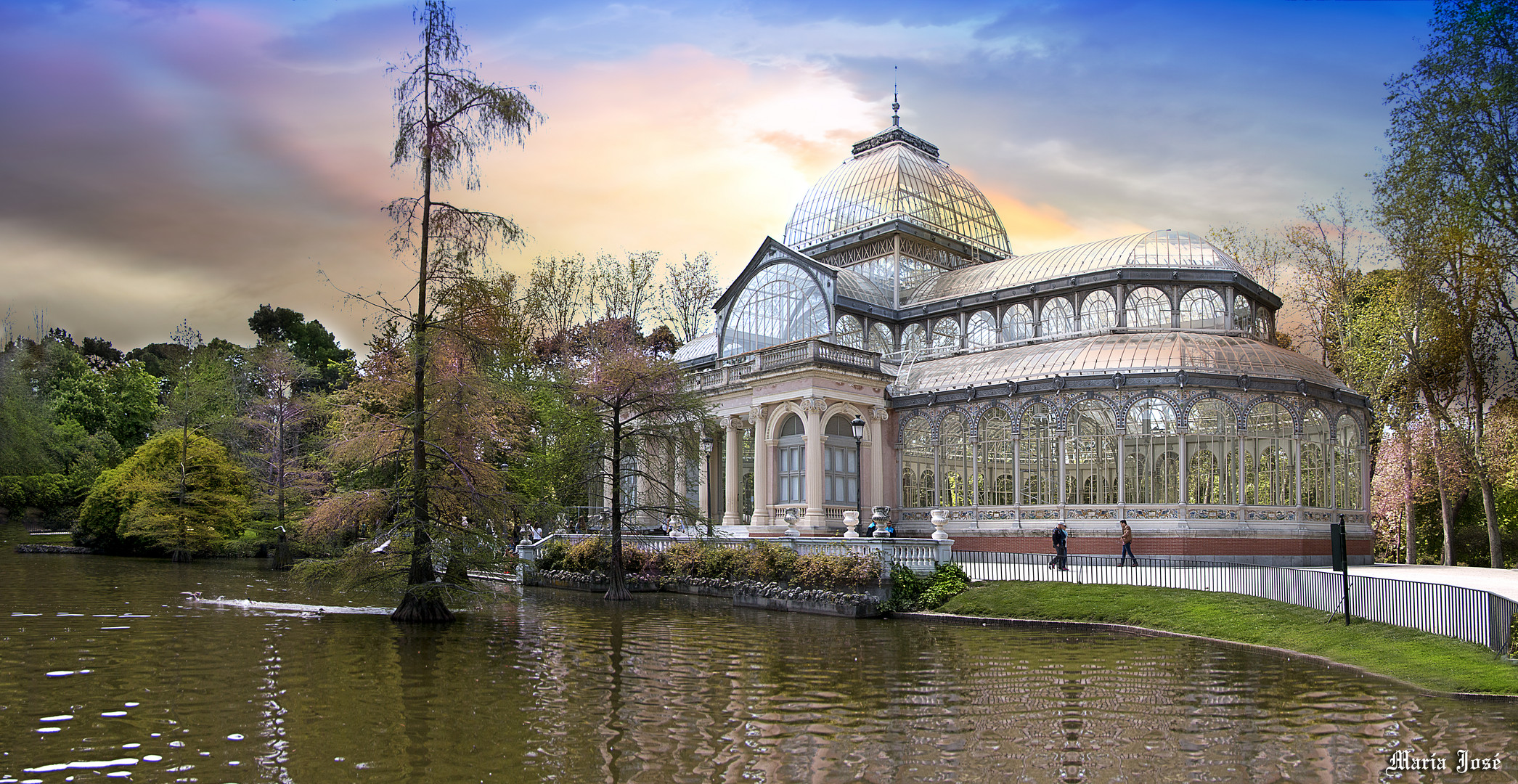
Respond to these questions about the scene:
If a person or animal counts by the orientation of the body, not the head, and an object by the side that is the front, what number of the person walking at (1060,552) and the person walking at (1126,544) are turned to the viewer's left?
1

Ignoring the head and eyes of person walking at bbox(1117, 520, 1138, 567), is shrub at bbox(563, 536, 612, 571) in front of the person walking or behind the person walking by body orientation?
in front

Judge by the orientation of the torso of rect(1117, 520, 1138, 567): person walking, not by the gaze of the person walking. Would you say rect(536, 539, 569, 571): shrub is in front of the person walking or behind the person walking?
in front
